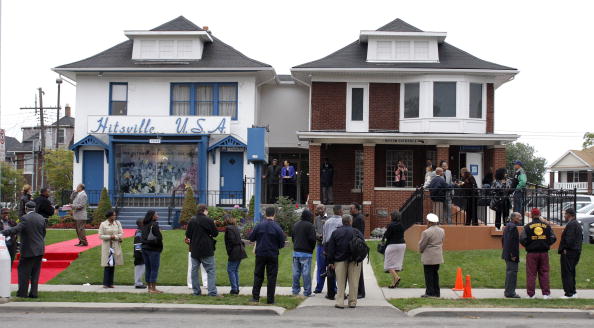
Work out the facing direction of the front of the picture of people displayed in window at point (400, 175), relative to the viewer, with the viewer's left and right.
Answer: facing the viewer

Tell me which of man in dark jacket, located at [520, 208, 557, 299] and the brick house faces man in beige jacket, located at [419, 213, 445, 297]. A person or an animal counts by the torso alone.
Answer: the brick house

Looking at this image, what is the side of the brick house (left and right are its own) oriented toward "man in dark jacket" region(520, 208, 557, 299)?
front

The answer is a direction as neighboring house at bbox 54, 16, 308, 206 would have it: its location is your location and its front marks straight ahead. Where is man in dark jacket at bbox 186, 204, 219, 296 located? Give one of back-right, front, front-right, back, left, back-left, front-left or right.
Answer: front

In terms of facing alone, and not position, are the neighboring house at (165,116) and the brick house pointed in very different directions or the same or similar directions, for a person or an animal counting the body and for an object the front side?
same or similar directions

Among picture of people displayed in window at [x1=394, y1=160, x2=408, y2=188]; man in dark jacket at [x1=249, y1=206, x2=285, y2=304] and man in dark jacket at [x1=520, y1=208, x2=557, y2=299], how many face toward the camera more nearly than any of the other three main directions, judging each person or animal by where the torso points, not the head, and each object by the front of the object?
1

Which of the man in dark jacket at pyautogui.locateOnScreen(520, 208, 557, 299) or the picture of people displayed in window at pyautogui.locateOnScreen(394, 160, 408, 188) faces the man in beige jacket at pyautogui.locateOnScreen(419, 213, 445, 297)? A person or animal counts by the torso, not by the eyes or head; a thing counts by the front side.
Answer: the picture of people displayed in window

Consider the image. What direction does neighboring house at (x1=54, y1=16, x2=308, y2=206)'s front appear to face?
toward the camera

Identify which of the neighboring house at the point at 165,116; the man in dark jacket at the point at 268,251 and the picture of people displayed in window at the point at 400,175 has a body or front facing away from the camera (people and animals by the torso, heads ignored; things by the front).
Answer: the man in dark jacket

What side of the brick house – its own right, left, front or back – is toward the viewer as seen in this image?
front

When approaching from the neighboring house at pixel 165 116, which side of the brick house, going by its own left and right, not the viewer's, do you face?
right

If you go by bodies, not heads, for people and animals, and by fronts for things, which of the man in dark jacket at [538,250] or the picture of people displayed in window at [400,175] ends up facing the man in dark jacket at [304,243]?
the picture of people displayed in window

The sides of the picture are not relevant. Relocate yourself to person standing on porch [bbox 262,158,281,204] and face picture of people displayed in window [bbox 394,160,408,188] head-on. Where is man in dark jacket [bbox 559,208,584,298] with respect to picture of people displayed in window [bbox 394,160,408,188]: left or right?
right

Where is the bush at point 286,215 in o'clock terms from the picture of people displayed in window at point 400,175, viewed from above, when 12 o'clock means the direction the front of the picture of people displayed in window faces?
The bush is roughly at 1 o'clock from the picture of people displayed in window.

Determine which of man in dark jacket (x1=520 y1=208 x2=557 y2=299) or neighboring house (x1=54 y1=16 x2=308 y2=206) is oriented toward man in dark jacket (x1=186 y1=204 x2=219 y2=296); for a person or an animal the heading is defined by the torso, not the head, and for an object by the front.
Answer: the neighboring house

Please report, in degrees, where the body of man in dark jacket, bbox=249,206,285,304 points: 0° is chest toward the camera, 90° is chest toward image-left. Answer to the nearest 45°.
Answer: approximately 180°

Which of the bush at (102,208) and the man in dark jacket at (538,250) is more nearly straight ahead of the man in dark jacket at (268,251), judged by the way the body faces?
the bush

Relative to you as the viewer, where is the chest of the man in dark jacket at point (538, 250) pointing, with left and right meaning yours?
facing away from the viewer

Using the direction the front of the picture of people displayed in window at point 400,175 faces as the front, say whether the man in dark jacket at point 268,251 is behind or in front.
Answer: in front

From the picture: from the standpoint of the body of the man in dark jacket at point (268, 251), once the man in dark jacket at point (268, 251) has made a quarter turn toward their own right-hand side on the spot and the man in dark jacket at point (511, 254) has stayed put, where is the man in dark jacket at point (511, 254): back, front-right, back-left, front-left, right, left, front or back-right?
front
